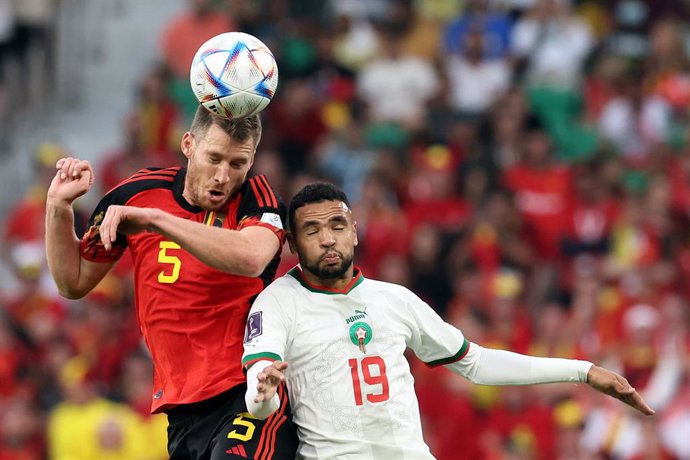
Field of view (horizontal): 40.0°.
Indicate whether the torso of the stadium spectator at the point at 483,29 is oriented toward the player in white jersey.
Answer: yes

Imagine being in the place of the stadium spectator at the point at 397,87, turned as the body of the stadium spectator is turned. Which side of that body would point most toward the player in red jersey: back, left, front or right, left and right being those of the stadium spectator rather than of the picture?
front

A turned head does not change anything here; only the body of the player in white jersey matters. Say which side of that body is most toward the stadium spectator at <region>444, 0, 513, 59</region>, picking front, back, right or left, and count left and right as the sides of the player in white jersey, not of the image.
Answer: back

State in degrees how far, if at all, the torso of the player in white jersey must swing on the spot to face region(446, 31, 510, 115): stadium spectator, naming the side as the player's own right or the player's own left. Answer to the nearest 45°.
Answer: approximately 180°

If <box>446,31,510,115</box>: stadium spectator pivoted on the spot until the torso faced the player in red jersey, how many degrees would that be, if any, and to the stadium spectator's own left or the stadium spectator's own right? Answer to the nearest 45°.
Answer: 0° — they already face them
